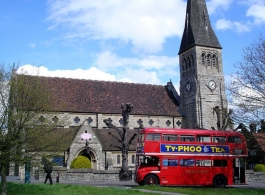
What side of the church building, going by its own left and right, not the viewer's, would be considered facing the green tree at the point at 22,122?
front

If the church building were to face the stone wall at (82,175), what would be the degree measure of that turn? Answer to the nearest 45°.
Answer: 0° — it already faces it

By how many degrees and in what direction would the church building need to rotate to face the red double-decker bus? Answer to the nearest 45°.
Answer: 0° — it already faces it

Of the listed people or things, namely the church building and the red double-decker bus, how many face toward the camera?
1

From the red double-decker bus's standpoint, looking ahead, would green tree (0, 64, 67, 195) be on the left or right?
on its left

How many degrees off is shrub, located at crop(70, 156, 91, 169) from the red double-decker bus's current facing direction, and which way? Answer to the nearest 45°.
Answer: approximately 45° to its right

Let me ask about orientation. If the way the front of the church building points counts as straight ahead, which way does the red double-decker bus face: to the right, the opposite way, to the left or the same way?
to the right

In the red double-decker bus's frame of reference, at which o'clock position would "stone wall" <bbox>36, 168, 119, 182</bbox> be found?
The stone wall is roughly at 1 o'clock from the red double-decker bus.

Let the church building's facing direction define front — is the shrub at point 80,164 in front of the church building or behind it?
in front

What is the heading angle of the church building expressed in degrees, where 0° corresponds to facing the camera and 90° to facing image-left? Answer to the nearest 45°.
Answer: approximately 0°

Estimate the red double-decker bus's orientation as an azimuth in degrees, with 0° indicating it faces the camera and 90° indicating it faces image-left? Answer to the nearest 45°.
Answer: approximately 90°
